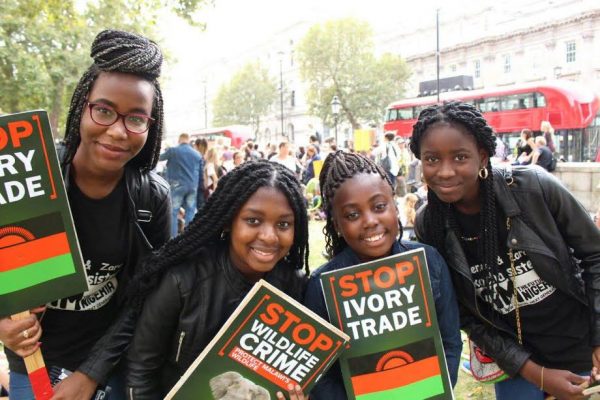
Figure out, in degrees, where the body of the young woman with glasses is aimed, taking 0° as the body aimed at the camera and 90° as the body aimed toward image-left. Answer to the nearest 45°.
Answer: approximately 0°

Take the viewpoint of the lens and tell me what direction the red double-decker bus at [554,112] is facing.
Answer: facing away from the viewer and to the left of the viewer

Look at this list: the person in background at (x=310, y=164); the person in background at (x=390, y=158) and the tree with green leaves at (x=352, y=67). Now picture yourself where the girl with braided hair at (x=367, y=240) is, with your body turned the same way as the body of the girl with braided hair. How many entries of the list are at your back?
3

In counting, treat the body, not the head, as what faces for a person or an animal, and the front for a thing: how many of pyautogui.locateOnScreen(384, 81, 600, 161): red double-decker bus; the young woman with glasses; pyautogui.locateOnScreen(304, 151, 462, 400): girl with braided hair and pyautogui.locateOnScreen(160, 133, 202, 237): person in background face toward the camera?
2

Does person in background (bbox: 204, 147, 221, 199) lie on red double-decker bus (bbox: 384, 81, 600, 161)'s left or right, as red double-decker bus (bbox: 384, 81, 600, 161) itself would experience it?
on its left

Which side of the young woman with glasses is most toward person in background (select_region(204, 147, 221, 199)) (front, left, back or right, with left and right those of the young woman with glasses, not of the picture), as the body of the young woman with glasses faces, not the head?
back

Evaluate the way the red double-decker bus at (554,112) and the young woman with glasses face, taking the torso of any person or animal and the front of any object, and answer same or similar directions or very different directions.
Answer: very different directions

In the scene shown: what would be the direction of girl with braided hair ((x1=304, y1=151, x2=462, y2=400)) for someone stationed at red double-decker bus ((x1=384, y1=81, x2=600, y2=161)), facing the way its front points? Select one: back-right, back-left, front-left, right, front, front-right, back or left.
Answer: back-left

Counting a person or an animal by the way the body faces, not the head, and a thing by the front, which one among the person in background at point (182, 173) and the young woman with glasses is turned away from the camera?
the person in background
